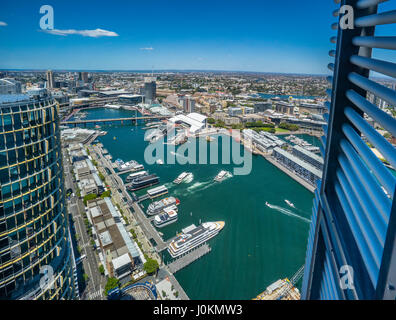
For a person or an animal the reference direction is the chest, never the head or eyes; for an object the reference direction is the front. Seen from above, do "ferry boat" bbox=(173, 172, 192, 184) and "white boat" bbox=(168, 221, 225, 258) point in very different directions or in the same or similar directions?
very different directions

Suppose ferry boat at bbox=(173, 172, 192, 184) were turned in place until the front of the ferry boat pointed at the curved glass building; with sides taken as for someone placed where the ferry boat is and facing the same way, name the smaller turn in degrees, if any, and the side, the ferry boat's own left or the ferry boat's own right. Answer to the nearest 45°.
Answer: approximately 45° to the ferry boat's own left

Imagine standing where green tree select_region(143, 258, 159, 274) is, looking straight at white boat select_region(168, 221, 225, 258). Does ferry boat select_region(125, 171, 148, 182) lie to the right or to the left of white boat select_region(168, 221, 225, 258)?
left

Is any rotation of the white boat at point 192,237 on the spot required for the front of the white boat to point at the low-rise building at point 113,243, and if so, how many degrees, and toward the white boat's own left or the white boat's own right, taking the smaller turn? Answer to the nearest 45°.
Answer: approximately 135° to the white boat's own left

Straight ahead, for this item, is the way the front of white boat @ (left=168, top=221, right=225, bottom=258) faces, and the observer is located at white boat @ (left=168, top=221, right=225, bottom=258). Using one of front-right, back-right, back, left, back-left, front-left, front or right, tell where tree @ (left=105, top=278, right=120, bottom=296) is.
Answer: back

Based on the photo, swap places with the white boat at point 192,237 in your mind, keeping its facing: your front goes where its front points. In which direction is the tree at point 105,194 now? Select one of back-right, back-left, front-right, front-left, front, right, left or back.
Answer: left

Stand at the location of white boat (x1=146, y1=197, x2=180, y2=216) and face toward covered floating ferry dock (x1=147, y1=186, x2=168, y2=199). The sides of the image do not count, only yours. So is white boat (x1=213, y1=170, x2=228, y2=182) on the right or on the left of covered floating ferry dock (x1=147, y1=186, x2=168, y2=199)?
right

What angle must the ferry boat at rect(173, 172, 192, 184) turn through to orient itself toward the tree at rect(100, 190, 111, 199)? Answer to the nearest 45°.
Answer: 0° — it already faces it

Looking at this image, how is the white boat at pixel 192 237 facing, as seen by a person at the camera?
facing away from the viewer and to the right of the viewer

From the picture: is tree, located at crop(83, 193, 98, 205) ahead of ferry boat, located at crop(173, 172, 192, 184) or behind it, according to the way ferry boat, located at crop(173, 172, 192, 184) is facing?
ahead

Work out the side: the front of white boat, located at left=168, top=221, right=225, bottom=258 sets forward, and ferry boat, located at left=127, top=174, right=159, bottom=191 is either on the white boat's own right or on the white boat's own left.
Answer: on the white boat's own left
